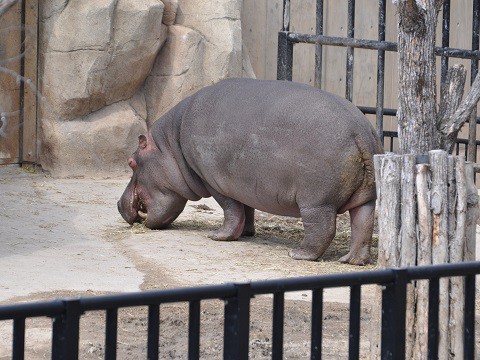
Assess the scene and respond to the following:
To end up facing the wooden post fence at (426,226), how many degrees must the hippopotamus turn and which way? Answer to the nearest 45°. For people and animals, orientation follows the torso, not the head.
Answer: approximately 135° to its left

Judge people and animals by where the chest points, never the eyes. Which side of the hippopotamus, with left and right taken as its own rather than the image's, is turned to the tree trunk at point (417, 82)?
back

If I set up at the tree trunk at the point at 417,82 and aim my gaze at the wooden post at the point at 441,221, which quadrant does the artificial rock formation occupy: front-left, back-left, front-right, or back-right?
back-right

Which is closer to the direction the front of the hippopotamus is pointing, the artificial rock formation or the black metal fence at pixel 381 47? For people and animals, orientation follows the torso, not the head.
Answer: the artificial rock formation

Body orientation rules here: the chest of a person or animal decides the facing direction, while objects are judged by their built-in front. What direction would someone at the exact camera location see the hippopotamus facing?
facing away from the viewer and to the left of the viewer

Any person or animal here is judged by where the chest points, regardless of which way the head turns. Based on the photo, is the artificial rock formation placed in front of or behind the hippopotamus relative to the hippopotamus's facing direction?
in front

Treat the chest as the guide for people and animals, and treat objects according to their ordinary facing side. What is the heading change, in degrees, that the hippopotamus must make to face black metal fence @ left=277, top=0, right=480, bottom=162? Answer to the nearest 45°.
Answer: approximately 90° to its right
